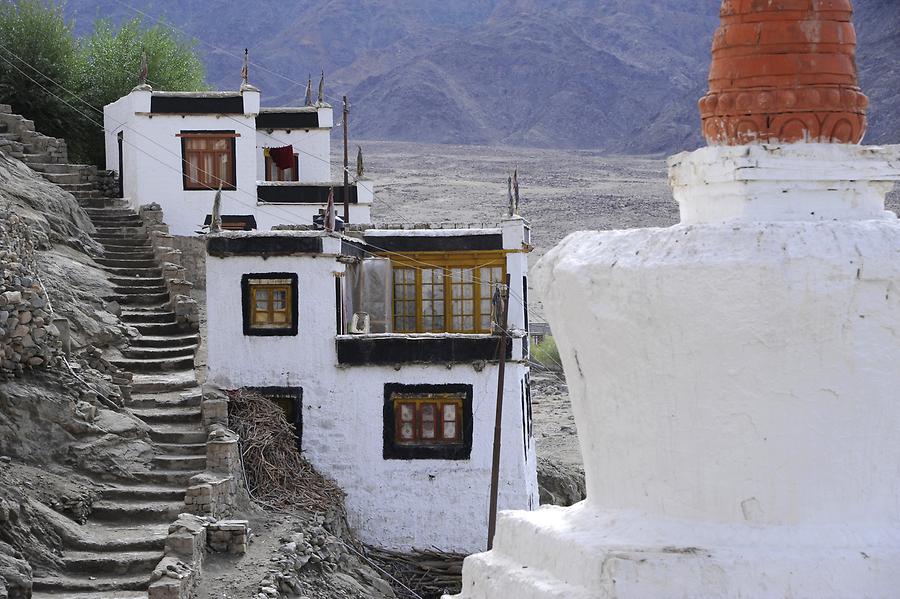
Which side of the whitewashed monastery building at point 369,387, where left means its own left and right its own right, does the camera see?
front

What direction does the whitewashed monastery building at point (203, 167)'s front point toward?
toward the camera

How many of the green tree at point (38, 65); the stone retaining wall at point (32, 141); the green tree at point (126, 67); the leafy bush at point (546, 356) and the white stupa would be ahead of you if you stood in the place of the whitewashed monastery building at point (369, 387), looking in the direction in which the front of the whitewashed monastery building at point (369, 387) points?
1

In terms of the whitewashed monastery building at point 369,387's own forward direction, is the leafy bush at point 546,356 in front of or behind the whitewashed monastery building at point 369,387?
behind

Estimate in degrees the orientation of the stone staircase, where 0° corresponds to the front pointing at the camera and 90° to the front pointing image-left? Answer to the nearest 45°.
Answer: approximately 0°

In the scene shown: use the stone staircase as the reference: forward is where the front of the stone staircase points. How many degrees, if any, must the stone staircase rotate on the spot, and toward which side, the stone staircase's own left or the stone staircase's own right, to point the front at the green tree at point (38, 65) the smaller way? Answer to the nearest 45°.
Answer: approximately 180°

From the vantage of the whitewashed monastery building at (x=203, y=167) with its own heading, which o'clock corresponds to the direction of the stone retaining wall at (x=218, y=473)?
The stone retaining wall is roughly at 12 o'clock from the whitewashed monastery building.

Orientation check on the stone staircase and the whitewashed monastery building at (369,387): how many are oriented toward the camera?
2

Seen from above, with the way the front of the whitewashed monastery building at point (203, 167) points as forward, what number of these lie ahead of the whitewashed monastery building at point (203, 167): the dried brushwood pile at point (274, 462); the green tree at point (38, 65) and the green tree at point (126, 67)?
1

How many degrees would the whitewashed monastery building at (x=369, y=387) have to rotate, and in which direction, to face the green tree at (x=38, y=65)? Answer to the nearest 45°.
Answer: approximately 135° to its right
